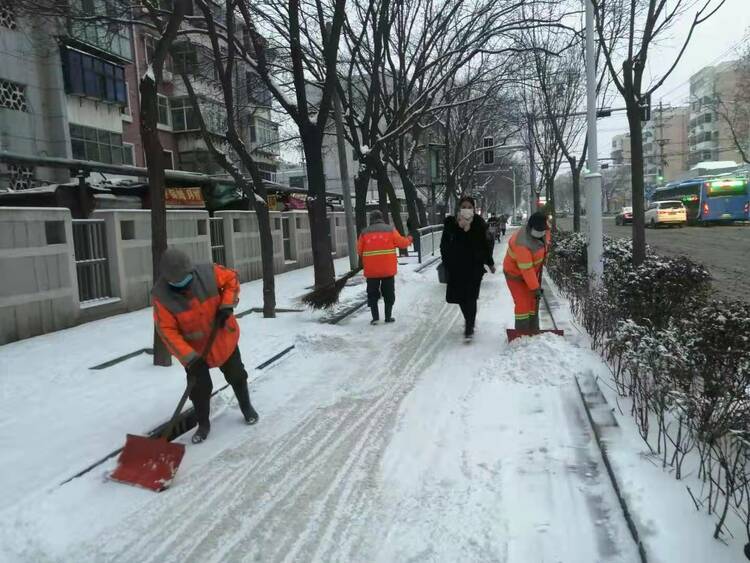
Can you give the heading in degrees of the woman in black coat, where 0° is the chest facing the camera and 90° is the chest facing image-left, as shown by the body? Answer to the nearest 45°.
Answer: approximately 0°

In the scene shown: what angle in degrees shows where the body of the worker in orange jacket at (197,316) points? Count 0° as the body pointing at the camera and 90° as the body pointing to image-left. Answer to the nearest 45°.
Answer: approximately 0°

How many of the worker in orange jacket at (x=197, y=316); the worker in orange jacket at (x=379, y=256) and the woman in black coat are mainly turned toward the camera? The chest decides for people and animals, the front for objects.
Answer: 2

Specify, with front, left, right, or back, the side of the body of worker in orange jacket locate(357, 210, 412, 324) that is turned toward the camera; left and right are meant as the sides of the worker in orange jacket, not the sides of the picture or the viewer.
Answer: back

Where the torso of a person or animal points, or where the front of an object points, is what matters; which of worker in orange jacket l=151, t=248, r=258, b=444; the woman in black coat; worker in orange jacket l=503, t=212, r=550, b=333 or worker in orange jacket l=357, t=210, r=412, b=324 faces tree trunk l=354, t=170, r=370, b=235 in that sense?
worker in orange jacket l=357, t=210, r=412, b=324

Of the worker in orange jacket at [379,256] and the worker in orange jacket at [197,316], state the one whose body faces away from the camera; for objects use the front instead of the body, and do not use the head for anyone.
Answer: the worker in orange jacket at [379,256]

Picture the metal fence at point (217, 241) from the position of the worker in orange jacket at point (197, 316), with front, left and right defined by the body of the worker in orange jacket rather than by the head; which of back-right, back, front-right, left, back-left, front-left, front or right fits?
back

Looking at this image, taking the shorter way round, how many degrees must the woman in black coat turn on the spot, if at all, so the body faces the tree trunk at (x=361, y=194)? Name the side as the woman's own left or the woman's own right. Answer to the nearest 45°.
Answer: approximately 180°
